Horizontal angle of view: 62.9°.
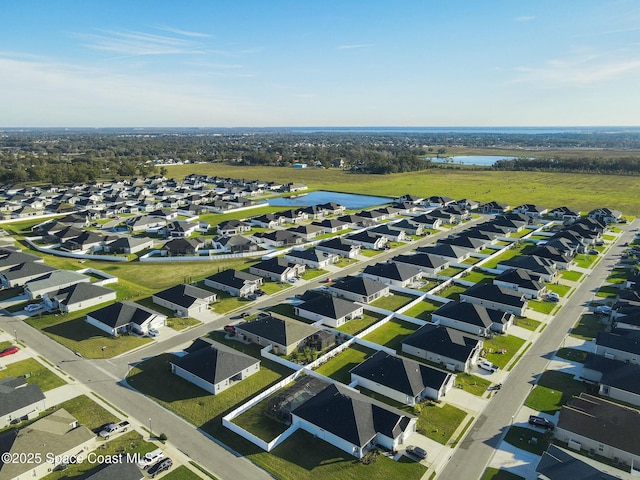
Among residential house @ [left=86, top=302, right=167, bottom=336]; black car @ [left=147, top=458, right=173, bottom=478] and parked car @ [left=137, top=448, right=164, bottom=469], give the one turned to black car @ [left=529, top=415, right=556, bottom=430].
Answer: the residential house

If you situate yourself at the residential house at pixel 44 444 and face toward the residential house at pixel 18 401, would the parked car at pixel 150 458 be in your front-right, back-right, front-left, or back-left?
back-right

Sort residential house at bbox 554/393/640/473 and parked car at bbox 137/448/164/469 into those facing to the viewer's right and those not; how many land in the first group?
0

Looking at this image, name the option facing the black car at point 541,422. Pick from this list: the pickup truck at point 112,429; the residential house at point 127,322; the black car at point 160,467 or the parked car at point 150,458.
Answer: the residential house

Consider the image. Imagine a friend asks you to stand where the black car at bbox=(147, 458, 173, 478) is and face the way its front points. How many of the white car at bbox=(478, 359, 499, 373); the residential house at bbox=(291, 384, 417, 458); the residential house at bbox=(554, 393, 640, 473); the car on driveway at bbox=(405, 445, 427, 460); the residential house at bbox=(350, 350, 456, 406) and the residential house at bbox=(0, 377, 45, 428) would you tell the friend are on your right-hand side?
1

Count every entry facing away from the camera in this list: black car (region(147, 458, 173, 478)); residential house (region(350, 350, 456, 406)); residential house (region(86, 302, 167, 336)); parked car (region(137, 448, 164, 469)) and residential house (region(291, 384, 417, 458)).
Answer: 0

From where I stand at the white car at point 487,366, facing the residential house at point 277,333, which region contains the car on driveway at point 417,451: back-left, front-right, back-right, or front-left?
front-left

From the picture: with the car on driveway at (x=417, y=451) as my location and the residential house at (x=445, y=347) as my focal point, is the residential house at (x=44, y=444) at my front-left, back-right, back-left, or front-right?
back-left

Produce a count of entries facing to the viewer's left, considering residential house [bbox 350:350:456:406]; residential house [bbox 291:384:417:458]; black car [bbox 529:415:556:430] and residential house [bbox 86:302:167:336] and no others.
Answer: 0

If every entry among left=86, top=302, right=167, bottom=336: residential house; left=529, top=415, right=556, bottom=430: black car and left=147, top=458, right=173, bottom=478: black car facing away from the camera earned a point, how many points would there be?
0

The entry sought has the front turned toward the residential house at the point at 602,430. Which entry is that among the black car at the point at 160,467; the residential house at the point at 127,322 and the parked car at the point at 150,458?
the residential house at the point at 127,322

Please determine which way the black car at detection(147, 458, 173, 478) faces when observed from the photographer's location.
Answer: facing the viewer and to the left of the viewer
